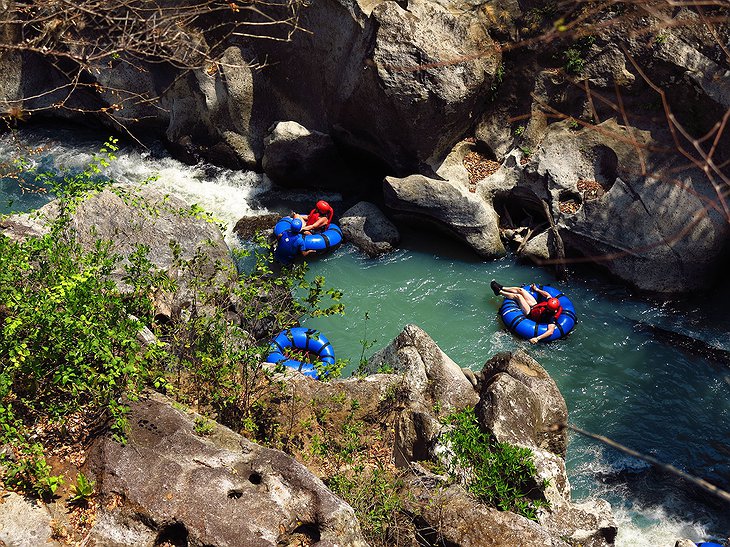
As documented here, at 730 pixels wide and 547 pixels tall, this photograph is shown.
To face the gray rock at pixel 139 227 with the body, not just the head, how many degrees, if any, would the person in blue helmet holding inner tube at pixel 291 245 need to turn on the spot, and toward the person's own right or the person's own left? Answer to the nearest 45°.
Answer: approximately 180°

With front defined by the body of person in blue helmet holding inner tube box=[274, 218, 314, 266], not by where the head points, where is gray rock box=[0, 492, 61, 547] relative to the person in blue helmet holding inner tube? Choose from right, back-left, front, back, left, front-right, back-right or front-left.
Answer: back-right

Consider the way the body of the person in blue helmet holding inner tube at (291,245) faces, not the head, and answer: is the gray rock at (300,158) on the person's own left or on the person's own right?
on the person's own left
